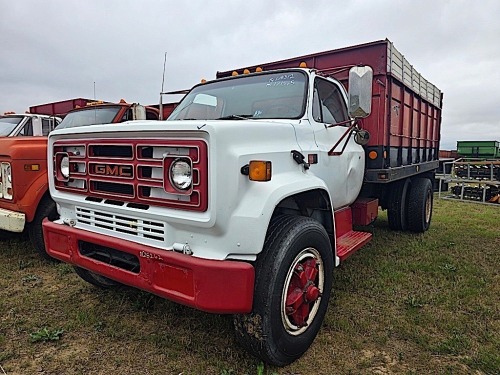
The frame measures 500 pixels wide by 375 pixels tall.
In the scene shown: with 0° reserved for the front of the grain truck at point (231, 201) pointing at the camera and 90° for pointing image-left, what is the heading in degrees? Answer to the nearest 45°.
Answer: approximately 45°

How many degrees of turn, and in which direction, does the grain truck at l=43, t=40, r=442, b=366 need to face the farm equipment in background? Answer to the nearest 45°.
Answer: approximately 180°
